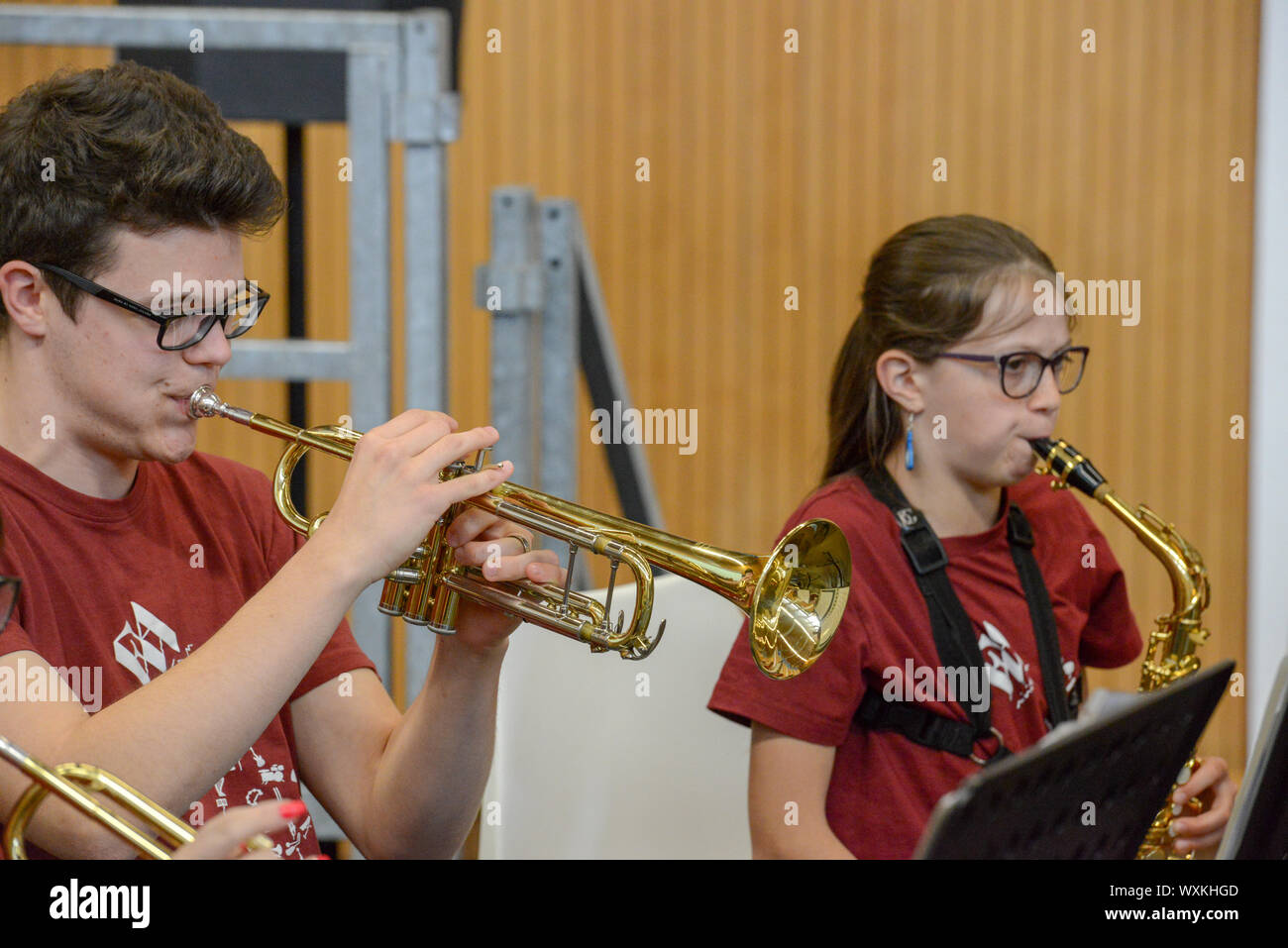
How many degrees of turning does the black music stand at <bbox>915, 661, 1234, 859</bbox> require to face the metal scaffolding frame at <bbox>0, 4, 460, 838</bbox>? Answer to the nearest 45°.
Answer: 0° — it already faces it

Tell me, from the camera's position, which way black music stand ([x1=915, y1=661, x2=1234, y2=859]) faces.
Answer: facing away from the viewer and to the left of the viewer
